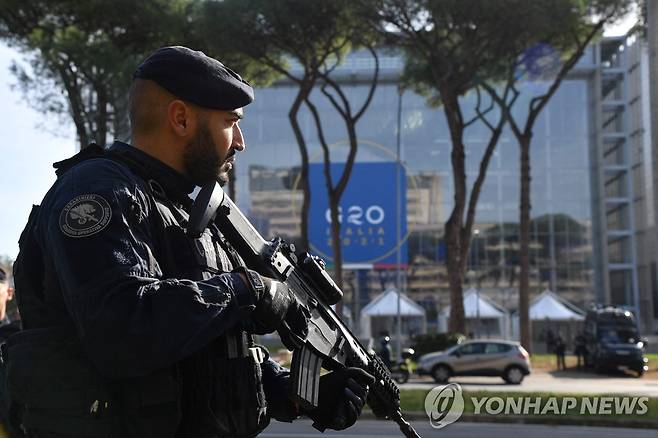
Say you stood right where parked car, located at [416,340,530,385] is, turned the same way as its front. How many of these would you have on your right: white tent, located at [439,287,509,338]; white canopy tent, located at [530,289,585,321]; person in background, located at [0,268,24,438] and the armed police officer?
2

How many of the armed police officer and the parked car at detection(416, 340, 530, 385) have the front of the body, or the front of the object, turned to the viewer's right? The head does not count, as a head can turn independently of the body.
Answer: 1

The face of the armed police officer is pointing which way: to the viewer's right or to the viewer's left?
to the viewer's right

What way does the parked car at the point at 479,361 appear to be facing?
to the viewer's left

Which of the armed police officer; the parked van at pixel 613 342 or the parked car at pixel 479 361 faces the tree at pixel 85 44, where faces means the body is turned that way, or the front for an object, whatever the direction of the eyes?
the parked car at pixel 479 361

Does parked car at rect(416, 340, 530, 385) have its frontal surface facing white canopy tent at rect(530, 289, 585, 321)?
no

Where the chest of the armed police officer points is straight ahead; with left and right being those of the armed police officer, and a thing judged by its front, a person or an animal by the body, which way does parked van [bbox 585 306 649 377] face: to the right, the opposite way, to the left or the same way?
to the right

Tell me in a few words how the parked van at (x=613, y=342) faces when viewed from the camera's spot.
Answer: facing the viewer and to the right of the viewer

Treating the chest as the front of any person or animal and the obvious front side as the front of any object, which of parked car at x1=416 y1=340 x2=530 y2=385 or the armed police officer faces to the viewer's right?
the armed police officer

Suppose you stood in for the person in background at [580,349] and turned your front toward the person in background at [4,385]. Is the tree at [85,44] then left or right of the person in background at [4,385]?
right

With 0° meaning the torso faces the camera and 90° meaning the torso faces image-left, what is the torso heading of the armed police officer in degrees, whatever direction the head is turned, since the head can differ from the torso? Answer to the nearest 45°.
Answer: approximately 270°

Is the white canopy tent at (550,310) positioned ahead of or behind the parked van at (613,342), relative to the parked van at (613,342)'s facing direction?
behind

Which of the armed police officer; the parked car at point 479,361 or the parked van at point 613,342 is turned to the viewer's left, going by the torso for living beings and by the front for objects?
the parked car at point 479,361
